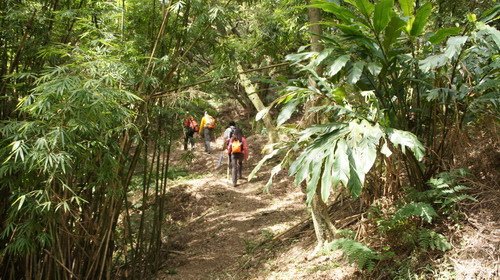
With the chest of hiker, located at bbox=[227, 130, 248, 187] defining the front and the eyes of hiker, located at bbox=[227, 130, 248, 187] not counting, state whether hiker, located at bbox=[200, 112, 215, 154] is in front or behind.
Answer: in front

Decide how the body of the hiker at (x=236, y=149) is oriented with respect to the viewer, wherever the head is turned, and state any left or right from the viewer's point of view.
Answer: facing away from the viewer
